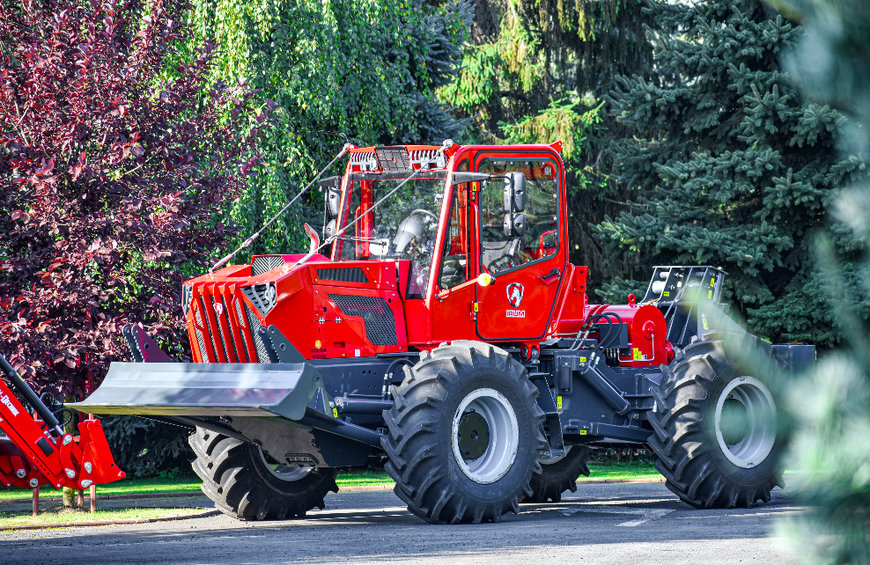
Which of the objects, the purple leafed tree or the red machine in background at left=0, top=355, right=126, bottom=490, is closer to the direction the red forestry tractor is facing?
the red machine in background

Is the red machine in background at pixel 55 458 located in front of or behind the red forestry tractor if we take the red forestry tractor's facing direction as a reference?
in front

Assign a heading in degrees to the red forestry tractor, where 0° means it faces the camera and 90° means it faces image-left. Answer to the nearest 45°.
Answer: approximately 45°

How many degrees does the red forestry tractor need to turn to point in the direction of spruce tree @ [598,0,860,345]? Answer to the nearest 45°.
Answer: approximately 180°

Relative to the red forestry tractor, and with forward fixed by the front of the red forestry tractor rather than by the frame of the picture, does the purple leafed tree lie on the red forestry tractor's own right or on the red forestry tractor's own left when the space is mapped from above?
on the red forestry tractor's own right

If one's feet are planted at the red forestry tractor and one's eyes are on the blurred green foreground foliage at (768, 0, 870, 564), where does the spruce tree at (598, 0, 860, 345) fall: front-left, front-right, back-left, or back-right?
back-left
